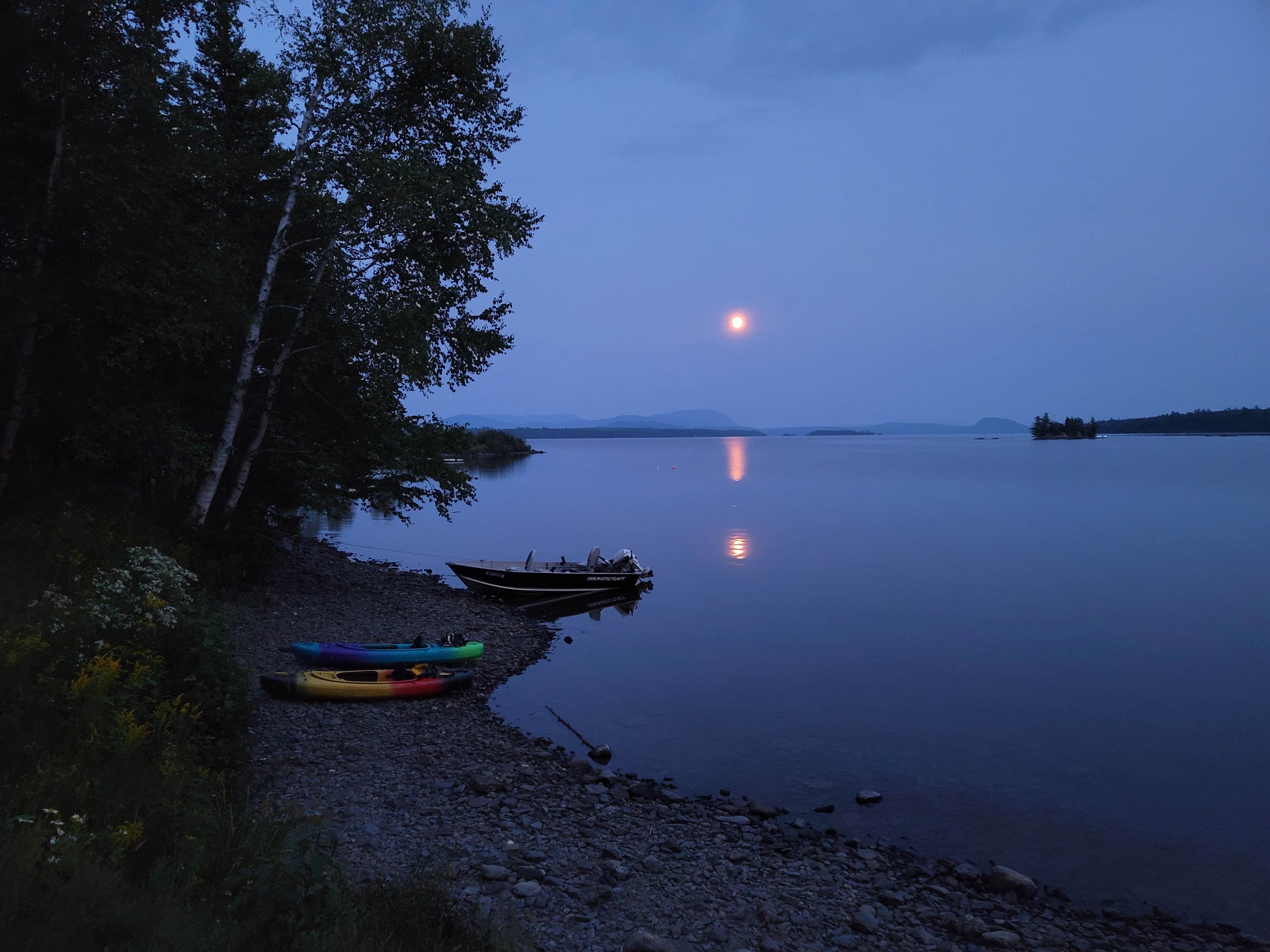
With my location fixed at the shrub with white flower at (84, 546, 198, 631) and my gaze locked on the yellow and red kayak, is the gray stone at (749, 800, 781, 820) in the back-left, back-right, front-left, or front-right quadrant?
front-right

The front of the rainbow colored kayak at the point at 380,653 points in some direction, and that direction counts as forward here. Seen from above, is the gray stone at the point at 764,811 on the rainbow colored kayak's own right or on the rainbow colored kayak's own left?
on the rainbow colored kayak's own left

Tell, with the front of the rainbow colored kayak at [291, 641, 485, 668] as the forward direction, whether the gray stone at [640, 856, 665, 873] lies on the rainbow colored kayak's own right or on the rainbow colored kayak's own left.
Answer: on the rainbow colored kayak's own left

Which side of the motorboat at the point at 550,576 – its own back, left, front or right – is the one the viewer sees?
left

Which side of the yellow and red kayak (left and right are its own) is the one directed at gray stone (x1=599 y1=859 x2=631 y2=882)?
left

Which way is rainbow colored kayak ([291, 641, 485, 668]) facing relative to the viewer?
to the viewer's left

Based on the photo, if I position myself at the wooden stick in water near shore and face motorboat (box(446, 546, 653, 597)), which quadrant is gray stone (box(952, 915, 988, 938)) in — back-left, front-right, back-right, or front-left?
back-right

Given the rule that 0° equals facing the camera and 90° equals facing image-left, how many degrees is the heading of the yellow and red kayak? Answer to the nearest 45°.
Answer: approximately 90°

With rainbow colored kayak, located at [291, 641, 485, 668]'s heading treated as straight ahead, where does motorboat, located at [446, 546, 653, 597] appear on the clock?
The motorboat is roughly at 4 o'clock from the rainbow colored kayak.

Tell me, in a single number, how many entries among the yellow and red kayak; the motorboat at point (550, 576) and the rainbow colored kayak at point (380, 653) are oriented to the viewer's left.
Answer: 3

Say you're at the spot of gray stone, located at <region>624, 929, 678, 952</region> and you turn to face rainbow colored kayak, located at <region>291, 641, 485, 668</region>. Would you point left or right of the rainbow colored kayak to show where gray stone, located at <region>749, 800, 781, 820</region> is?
right

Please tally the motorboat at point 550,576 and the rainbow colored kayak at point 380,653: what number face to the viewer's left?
2

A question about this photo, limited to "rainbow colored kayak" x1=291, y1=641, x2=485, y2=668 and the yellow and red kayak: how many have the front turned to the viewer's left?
2

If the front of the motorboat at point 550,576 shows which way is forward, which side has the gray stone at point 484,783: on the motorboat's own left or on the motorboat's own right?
on the motorboat's own left

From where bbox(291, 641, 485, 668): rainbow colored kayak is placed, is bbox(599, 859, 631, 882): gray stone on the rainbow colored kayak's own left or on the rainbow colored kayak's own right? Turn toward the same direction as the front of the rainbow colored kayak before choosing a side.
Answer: on the rainbow colored kayak's own left

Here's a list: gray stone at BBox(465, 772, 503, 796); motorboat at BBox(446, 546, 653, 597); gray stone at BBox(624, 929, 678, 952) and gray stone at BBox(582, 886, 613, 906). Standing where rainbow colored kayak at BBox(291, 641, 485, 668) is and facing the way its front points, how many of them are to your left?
3

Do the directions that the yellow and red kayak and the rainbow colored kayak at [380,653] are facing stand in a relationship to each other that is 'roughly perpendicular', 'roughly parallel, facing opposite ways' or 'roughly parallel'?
roughly parallel
